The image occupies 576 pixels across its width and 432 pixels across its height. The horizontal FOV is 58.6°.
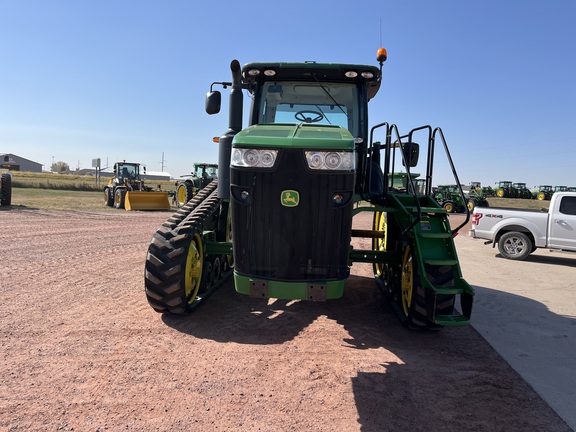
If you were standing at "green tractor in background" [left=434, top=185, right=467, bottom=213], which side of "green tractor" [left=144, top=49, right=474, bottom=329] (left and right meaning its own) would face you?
back

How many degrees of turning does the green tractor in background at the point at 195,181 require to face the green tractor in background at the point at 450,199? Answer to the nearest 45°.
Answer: approximately 135° to its left

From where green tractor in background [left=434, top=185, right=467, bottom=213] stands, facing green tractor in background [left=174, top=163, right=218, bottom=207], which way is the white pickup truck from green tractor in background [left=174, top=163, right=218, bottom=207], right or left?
left

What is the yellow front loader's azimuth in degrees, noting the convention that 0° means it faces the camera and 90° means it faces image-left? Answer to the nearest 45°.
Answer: approximately 315°

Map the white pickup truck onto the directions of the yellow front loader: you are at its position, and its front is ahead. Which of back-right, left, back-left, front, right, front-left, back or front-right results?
front

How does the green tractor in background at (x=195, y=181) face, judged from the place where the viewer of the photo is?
facing the viewer and to the left of the viewer

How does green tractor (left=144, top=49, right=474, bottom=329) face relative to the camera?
toward the camera

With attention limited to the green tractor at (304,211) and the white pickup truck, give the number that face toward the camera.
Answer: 1

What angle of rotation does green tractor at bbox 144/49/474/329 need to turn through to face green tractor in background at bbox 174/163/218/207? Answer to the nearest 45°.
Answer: approximately 180°
